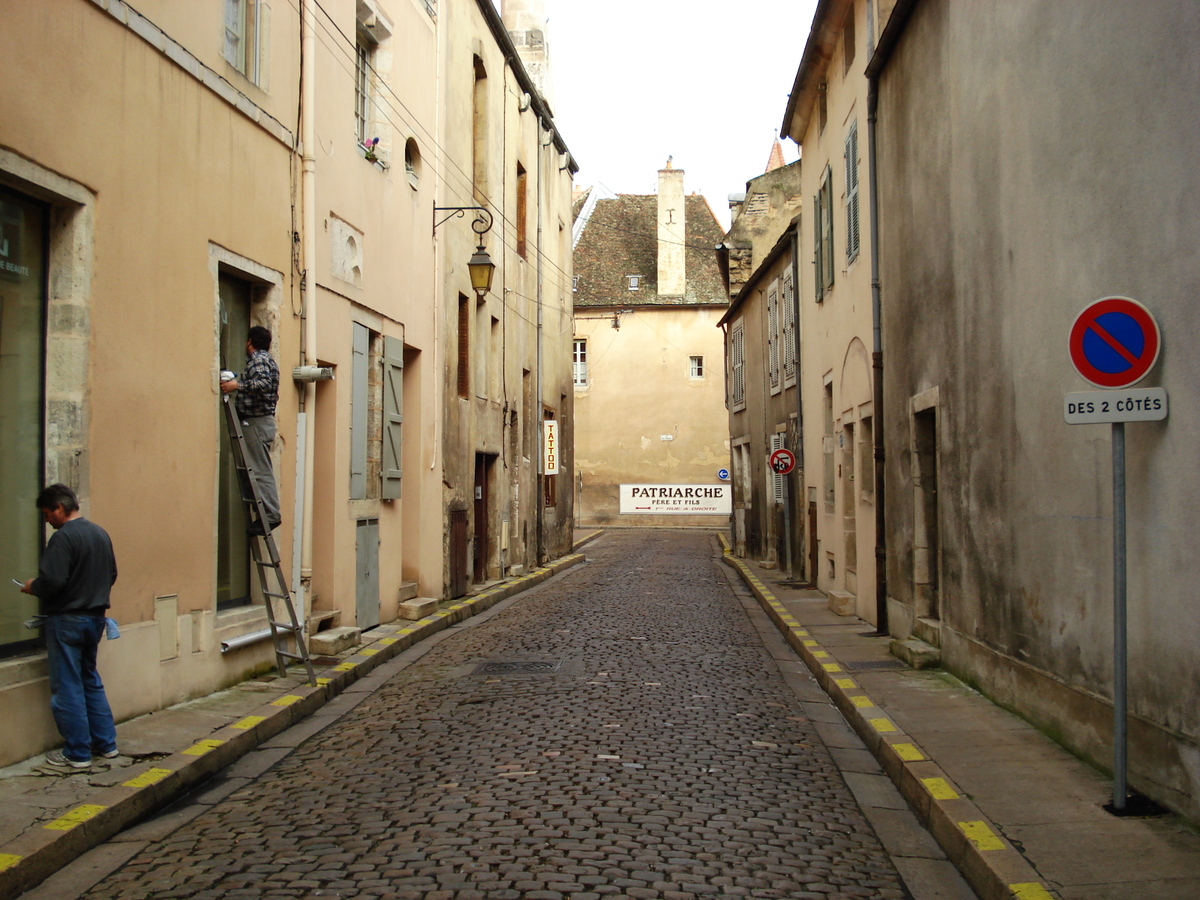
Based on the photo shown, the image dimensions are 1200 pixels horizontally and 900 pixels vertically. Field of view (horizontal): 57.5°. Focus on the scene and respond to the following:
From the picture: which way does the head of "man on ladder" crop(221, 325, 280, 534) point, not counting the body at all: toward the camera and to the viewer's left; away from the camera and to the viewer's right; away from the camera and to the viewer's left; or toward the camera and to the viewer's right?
away from the camera and to the viewer's left

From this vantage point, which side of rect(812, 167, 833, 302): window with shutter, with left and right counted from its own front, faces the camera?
left

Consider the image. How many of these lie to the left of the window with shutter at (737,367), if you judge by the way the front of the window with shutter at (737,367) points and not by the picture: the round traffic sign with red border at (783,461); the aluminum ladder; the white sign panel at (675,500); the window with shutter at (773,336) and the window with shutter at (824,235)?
4

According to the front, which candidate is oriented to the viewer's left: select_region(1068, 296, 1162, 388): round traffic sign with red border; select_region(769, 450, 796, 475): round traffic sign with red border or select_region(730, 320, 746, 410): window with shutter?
the window with shutter

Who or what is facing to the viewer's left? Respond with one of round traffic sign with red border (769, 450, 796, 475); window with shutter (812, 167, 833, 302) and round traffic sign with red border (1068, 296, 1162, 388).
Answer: the window with shutter

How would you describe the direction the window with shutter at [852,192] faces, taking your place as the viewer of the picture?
facing to the left of the viewer

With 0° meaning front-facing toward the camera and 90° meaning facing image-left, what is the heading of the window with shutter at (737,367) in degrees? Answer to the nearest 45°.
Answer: approximately 90°

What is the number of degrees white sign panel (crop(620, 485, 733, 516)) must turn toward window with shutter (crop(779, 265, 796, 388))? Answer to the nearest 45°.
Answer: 0° — it already faces it

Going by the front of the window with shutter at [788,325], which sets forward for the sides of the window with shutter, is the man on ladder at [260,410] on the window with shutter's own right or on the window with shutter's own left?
on the window with shutter's own left

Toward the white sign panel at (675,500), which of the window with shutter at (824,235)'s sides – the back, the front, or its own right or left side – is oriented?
right

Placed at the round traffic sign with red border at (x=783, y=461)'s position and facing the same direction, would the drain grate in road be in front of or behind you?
in front

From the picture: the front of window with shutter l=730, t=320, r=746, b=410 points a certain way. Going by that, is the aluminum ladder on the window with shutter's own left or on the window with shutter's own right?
on the window with shutter's own left

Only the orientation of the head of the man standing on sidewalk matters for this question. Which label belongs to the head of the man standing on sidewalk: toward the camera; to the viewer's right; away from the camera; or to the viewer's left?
to the viewer's left

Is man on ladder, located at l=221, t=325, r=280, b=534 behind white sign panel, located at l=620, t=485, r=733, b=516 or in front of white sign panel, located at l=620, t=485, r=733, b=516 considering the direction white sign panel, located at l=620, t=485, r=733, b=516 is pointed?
in front

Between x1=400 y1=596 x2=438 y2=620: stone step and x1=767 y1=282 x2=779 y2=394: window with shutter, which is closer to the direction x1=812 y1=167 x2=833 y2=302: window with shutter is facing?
the stone step

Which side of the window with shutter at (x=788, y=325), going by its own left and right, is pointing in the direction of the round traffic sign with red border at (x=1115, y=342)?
left
